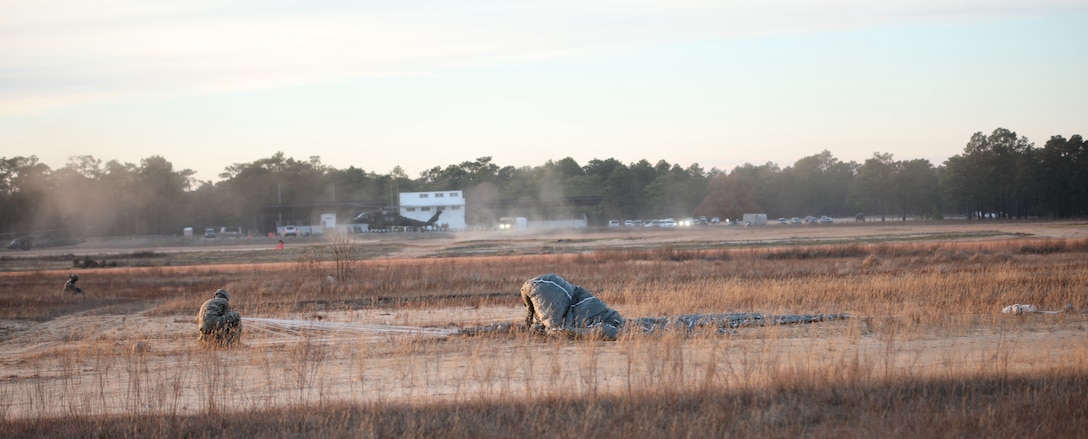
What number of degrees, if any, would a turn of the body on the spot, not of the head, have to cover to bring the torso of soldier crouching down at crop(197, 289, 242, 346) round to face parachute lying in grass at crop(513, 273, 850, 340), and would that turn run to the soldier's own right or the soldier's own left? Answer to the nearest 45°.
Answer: approximately 45° to the soldier's own right
